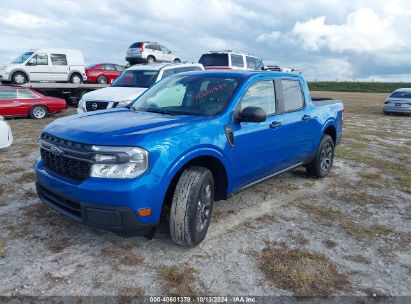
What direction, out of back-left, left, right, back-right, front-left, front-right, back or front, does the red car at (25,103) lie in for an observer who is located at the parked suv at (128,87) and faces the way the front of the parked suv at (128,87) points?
right

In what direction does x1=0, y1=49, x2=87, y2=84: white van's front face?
to the viewer's left

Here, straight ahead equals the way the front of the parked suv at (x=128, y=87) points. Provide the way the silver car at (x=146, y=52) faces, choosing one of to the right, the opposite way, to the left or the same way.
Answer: the opposite way

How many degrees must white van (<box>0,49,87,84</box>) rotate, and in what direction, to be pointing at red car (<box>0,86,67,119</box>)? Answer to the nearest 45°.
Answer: approximately 90° to its left

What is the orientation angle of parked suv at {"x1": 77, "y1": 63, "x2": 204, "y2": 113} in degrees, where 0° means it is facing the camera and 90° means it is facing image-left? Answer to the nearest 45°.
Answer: approximately 45°

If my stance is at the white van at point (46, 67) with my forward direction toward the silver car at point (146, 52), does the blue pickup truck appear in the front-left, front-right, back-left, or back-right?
back-right

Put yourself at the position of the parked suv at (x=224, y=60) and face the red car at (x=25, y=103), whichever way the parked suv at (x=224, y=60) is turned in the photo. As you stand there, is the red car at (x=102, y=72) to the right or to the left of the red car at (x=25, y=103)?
right

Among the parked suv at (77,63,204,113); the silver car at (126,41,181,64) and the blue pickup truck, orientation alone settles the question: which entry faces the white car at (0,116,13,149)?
the parked suv
